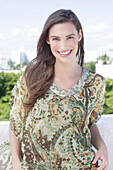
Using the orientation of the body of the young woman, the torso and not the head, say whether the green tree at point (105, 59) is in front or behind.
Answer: behind

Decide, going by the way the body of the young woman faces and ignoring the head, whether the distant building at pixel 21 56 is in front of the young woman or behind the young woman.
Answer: behind

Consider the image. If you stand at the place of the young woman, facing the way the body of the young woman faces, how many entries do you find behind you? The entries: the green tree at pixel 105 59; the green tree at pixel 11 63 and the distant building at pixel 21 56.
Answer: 3

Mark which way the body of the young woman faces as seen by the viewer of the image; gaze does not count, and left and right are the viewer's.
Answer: facing the viewer

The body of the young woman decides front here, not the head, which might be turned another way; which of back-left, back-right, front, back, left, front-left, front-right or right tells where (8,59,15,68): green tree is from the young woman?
back
